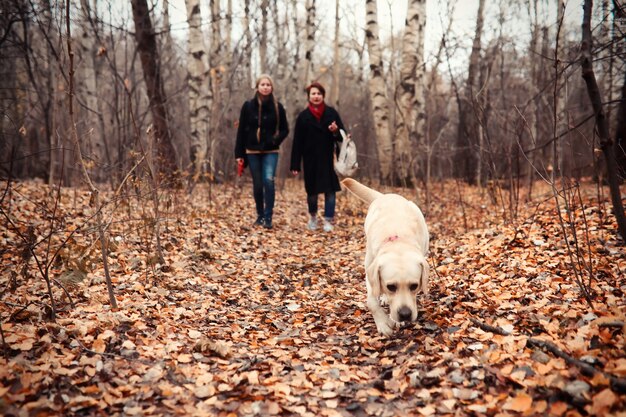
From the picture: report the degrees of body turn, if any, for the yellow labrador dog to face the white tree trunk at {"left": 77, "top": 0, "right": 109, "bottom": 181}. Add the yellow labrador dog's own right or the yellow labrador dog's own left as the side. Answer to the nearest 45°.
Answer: approximately 135° to the yellow labrador dog's own right

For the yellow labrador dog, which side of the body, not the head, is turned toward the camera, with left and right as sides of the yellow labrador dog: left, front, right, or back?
front

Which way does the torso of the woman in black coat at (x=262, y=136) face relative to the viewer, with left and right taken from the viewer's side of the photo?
facing the viewer

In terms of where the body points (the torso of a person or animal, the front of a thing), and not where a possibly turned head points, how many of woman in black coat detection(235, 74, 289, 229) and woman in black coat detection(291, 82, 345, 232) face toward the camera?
2

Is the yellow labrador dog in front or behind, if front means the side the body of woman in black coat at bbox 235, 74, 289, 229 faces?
in front

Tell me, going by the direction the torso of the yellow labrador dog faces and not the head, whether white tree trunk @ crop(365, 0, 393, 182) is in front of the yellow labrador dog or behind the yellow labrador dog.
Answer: behind

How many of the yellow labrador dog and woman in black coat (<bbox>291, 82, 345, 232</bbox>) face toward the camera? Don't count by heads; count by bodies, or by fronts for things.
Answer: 2

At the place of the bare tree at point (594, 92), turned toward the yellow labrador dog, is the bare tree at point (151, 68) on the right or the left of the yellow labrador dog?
right

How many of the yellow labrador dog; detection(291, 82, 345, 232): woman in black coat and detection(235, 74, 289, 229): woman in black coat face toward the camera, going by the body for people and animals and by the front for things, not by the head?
3
